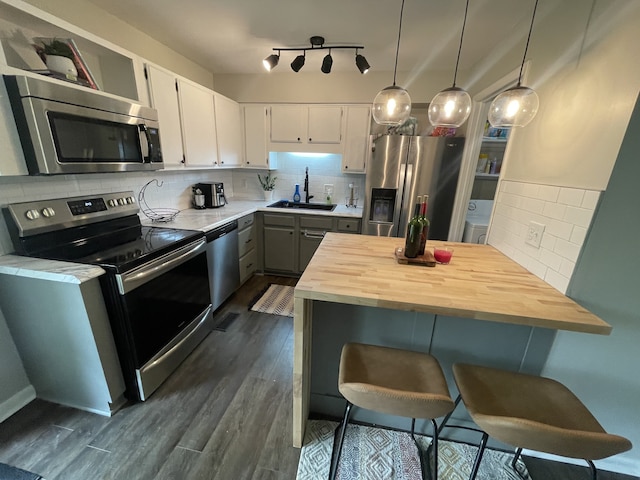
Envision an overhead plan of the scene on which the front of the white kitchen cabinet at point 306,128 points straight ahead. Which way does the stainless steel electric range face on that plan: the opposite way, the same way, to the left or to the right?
to the left

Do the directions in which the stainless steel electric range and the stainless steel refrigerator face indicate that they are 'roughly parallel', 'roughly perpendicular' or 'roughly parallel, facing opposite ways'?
roughly perpendicular

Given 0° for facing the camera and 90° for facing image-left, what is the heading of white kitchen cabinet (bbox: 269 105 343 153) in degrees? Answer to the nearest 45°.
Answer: approximately 0°

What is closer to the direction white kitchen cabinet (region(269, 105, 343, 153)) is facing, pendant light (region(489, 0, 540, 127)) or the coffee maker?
the pendant light

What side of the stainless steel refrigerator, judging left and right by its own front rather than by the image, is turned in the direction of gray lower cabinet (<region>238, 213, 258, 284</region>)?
right

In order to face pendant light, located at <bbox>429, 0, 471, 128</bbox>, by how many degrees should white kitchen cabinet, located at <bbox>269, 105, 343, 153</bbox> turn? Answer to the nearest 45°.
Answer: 0° — it already faces it

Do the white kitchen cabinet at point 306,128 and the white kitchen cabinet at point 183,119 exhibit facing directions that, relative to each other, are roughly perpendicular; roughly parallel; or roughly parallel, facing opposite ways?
roughly perpendicular

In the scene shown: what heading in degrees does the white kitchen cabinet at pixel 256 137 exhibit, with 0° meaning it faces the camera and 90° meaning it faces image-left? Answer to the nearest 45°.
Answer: approximately 0°

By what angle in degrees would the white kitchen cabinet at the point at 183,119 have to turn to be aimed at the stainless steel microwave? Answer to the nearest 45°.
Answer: approximately 90° to its right

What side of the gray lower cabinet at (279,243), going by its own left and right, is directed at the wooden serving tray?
front

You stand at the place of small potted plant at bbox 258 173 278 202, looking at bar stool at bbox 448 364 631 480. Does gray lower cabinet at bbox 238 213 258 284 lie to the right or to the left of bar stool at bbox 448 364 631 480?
right

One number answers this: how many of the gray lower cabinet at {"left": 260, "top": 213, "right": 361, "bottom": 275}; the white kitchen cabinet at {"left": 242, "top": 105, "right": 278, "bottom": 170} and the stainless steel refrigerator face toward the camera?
3

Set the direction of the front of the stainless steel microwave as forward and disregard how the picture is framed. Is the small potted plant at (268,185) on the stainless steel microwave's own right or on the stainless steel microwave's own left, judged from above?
on the stainless steel microwave's own left

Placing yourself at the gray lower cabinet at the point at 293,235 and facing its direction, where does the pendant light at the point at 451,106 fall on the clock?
The pendant light is roughly at 11 o'clock from the gray lower cabinet.
